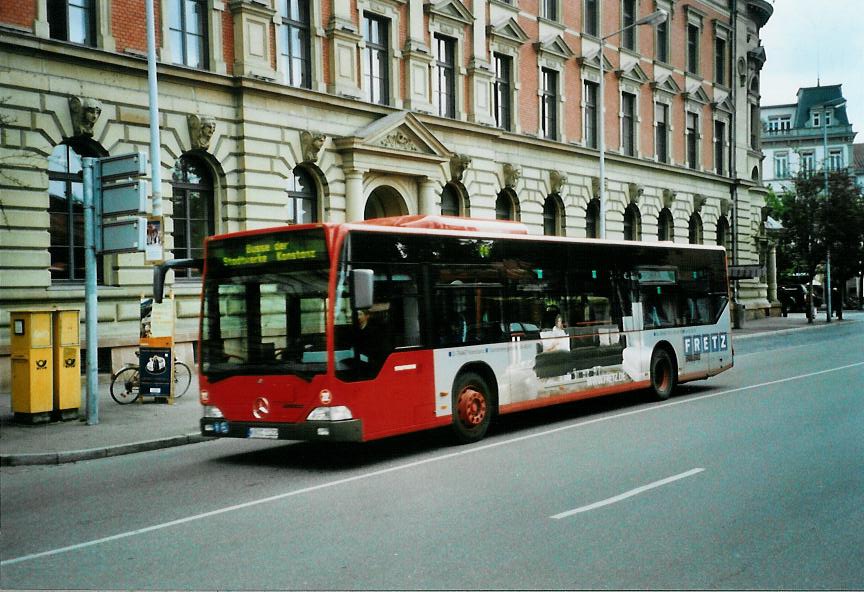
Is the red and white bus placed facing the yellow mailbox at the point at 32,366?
no

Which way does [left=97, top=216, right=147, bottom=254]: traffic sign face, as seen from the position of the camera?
facing away from the viewer and to the right of the viewer

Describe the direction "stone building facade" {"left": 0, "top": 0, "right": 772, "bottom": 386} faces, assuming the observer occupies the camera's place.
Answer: facing the viewer and to the right of the viewer

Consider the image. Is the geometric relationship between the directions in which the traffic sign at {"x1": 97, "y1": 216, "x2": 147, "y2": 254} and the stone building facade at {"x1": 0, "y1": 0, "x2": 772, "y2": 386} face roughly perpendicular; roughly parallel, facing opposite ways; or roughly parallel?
roughly perpendicular

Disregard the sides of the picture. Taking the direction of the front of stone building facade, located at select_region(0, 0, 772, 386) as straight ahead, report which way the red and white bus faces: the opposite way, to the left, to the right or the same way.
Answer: to the right

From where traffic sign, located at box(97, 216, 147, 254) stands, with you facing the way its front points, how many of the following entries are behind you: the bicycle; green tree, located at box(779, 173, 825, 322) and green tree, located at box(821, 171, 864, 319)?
0

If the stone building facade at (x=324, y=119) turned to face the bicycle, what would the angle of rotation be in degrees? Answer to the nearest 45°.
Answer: approximately 90° to its right

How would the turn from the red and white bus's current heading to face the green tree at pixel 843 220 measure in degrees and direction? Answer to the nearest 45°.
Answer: approximately 180°

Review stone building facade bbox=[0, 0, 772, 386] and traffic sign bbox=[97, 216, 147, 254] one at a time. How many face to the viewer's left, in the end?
0

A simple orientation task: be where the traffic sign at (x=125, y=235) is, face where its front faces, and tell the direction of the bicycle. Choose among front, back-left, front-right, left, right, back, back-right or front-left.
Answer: front-left

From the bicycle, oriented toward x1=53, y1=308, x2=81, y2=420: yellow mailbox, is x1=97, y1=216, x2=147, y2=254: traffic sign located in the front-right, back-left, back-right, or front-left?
front-left

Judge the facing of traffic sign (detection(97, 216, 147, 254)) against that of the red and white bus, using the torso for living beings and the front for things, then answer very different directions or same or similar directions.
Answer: very different directions

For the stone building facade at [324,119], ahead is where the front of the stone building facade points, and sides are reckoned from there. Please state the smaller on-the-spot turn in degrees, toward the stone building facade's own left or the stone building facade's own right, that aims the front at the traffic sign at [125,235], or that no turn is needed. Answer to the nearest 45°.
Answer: approximately 45° to the stone building facade's own right

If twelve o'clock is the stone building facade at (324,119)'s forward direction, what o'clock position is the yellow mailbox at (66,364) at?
The yellow mailbox is roughly at 2 o'clock from the stone building facade.

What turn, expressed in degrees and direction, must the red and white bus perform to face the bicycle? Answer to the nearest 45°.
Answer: approximately 90° to its right
